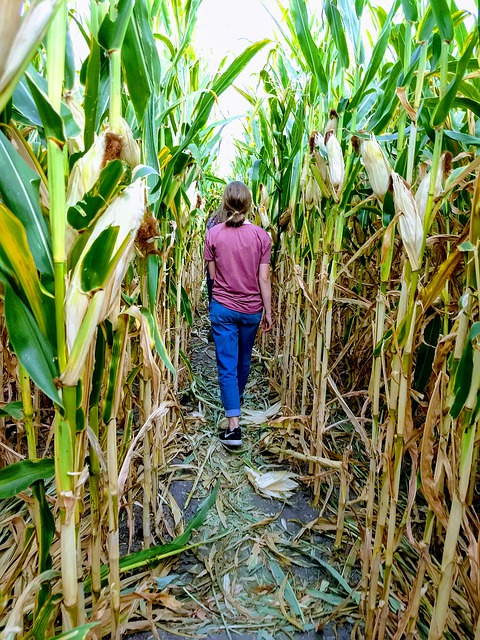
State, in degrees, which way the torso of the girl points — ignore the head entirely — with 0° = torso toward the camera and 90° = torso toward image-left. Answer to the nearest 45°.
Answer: approximately 180°

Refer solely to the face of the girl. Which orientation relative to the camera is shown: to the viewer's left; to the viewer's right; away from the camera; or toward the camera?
away from the camera
